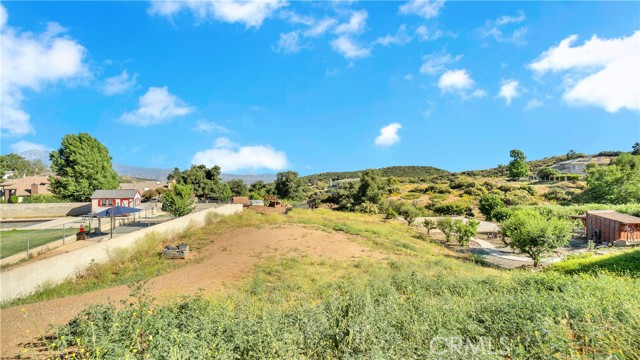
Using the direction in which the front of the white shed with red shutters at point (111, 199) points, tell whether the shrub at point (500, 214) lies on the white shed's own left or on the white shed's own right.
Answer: on the white shed's own left

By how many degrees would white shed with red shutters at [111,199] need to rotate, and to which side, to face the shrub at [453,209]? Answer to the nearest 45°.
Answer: approximately 45° to its left

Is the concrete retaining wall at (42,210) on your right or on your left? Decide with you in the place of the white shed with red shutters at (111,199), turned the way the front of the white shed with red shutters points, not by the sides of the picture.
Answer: on your right

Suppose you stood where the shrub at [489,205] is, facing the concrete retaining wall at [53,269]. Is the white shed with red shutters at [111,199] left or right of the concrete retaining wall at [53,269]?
right

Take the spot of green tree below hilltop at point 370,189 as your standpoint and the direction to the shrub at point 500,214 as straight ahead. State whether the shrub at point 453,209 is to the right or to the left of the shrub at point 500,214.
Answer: left

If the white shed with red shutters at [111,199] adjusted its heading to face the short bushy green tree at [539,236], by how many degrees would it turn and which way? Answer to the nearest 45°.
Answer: approximately 45° to its left

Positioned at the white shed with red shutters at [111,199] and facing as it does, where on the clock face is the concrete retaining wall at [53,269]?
The concrete retaining wall is roughly at 12 o'clock from the white shed with red shutters.

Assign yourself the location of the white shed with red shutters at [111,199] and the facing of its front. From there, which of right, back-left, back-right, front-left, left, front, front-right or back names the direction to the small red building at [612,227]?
front-left

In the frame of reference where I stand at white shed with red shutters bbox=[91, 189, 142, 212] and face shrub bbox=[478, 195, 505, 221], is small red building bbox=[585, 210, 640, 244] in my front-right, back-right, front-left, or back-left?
front-right

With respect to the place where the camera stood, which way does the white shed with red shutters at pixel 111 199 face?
facing the viewer
